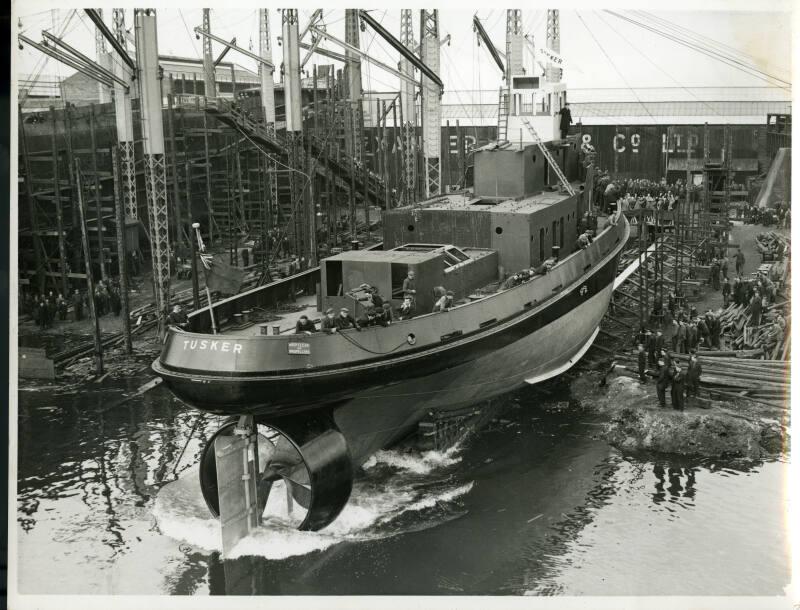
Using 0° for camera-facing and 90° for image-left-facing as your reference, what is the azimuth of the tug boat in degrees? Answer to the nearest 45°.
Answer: approximately 225°

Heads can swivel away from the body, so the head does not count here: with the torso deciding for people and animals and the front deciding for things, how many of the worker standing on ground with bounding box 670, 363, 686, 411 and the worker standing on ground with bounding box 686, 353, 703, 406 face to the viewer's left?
2

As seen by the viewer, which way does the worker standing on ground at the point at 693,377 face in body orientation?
to the viewer's left

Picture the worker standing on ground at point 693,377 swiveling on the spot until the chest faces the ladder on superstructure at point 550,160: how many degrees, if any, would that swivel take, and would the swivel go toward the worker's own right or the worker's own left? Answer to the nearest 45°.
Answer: approximately 45° to the worker's own right

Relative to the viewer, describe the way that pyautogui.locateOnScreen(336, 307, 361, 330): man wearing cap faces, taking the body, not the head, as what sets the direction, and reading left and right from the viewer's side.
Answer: facing the viewer and to the right of the viewer

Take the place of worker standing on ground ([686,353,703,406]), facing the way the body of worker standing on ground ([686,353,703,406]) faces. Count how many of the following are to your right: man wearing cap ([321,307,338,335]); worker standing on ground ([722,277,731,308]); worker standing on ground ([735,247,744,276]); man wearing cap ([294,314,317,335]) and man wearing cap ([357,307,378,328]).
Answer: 2

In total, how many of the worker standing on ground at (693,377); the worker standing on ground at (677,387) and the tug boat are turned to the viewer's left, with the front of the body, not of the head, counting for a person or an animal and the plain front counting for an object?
2

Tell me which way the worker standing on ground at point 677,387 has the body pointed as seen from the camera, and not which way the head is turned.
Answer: to the viewer's left

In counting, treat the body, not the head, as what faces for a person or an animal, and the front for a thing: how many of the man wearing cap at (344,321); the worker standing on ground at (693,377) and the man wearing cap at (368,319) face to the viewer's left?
1

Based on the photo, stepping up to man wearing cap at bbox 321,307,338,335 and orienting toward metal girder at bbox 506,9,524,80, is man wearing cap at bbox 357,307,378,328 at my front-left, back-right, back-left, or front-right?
front-right

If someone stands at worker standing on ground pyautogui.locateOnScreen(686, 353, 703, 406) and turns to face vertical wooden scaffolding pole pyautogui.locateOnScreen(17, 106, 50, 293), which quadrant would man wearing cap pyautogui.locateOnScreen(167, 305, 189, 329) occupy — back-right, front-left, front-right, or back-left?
front-left

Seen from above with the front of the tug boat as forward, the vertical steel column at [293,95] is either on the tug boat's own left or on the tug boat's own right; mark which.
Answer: on the tug boat's own left
